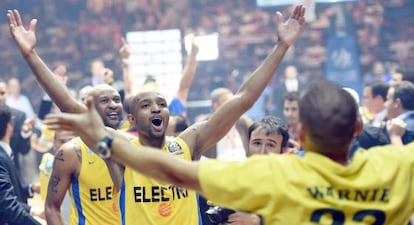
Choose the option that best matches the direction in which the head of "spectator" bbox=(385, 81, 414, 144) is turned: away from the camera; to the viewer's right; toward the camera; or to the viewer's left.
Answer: to the viewer's left

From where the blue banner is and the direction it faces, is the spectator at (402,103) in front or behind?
in front

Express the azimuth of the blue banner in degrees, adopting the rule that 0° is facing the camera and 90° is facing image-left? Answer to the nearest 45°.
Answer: approximately 0°
